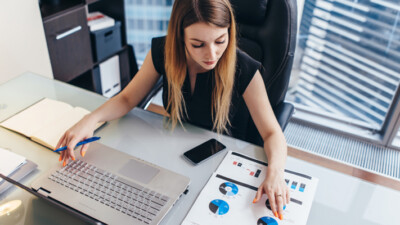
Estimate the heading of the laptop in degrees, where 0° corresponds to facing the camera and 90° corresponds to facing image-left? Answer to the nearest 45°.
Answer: approximately 225°

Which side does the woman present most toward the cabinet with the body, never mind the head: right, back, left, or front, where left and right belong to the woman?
right

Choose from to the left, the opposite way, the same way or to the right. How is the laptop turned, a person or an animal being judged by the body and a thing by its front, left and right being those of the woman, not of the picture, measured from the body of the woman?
the opposite way

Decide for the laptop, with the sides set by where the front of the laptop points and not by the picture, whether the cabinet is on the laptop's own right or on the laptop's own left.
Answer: on the laptop's own left

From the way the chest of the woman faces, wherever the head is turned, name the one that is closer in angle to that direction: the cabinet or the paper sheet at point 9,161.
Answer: the paper sheet
